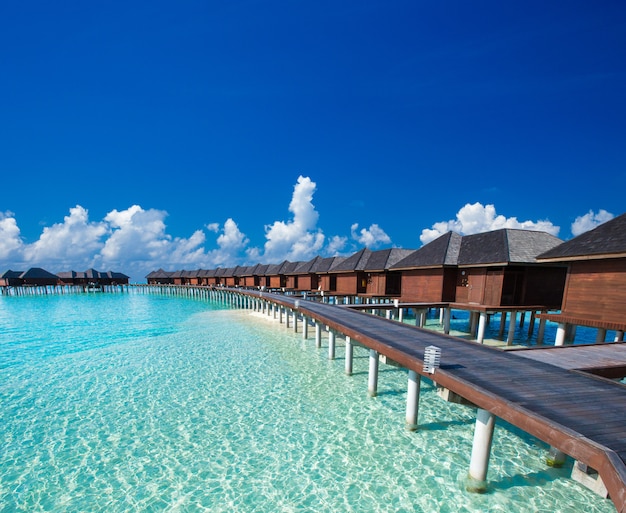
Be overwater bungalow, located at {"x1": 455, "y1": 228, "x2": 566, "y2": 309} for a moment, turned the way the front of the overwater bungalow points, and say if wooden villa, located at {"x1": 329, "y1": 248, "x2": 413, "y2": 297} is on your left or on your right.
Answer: on your right

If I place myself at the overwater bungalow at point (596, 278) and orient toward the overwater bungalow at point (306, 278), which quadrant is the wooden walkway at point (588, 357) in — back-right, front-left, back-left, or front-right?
back-left

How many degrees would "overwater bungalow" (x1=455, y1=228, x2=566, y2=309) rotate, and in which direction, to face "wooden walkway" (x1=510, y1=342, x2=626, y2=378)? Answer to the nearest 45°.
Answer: approximately 45° to its left

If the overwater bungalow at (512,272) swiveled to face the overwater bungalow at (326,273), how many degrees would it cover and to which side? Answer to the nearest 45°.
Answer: approximately 90° to its right

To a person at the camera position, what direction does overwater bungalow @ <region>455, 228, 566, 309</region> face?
facing the viewer and to the left of the viewer

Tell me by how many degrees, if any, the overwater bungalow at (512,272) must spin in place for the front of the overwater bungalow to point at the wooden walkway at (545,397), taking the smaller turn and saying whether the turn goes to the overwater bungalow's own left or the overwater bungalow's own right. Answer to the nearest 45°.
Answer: approximately 45° to the overwater bungalow's own left
